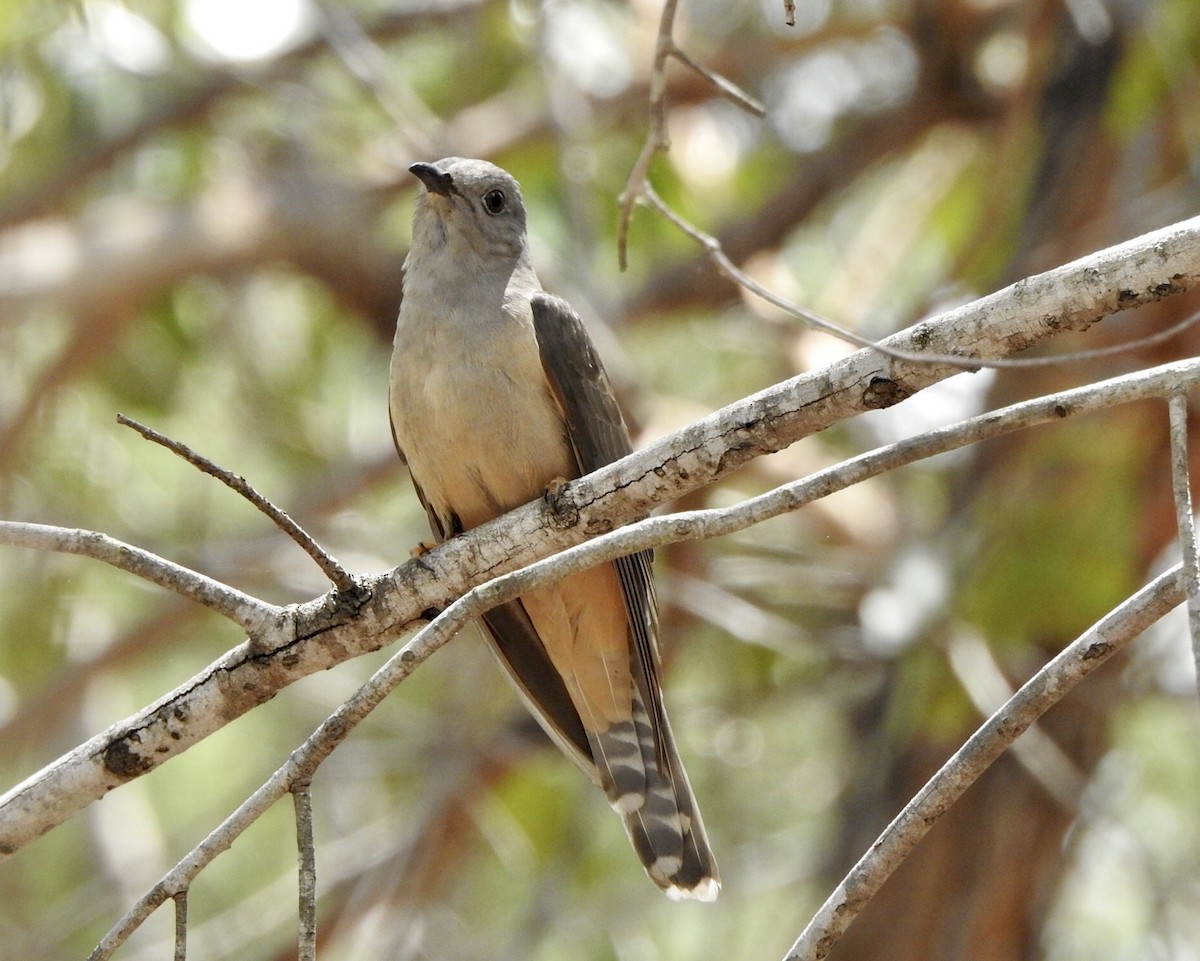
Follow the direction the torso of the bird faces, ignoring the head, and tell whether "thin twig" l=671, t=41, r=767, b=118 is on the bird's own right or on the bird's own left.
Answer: on the bird's own left

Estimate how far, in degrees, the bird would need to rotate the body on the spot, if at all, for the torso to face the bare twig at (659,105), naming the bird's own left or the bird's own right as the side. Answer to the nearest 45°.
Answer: approximately 90° to the bird's own left

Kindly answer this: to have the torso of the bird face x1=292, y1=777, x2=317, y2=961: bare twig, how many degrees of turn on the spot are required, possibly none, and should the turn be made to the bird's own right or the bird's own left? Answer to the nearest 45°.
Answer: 0° — it already faces it

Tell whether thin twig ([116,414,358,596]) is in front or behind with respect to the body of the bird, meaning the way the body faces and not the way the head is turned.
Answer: in front

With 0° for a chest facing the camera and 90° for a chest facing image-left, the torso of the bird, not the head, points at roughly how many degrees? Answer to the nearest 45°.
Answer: approximately 45°
